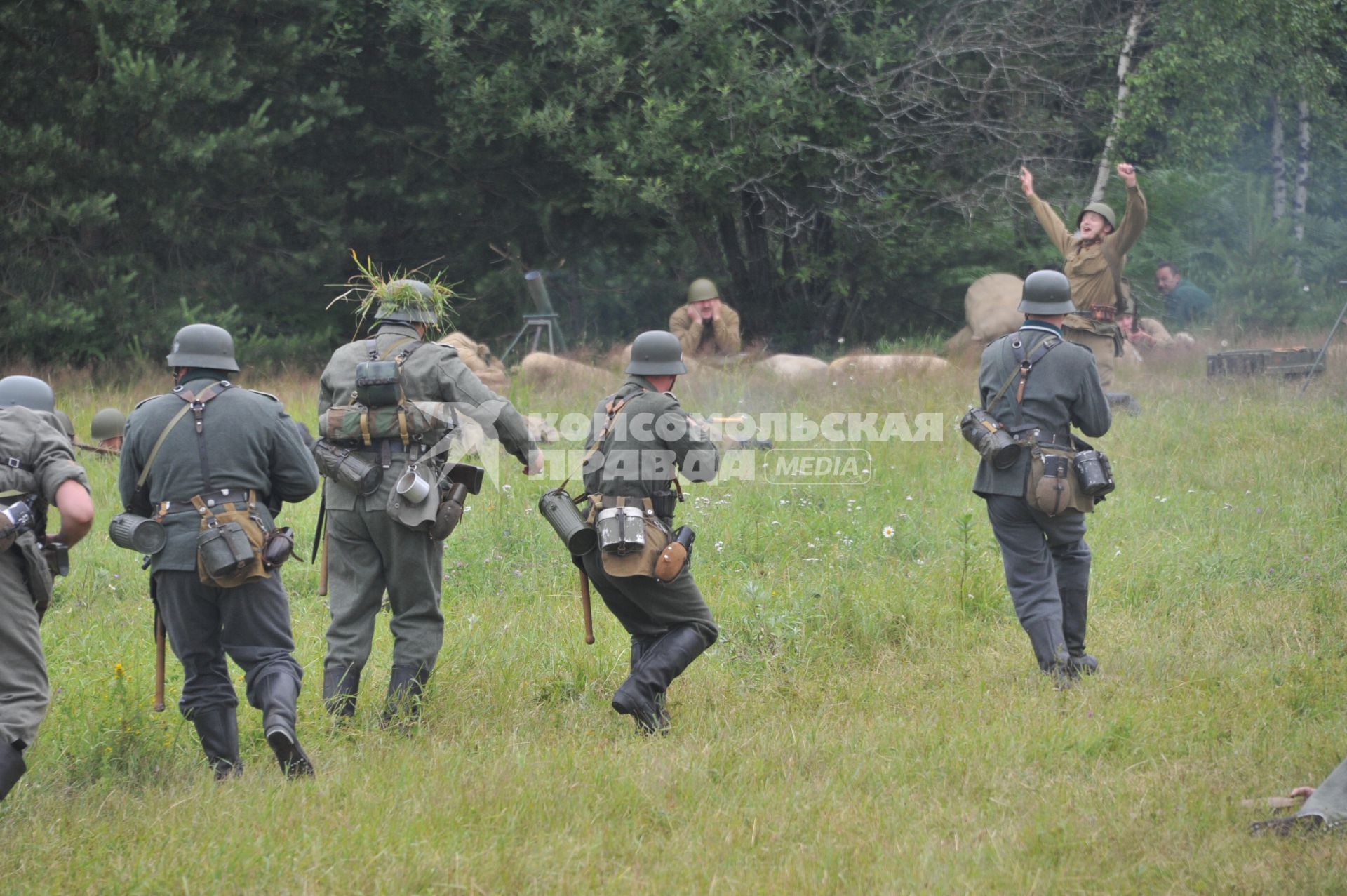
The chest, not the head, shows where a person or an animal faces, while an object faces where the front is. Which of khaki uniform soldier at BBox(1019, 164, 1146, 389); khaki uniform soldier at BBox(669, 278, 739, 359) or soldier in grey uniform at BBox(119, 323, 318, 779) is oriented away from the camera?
the soldier in grey uniform

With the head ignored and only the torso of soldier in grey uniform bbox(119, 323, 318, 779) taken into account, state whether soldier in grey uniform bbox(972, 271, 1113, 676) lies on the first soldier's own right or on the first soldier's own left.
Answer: on the first soldier's own right

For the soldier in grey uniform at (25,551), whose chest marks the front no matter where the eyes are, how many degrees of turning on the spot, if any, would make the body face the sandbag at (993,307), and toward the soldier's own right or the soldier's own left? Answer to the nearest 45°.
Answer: approximately 45° to the soldier's own right

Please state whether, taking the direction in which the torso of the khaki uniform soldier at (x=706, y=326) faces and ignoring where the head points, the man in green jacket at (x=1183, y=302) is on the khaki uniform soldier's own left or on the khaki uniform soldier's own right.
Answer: on the khaki uniform soldier's own left

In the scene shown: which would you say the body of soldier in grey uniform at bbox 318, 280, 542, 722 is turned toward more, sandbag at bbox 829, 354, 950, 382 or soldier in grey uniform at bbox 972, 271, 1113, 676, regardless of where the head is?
the sandbag

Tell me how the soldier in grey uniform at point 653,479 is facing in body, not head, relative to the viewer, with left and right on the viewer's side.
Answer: facing away from the viewer and to the right of the viewer

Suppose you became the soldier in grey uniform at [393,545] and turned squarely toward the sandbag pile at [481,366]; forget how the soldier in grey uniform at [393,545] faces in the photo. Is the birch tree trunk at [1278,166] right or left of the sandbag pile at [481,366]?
right

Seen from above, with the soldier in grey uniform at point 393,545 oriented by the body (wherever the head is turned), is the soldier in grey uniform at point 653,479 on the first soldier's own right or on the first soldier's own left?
on the first soldier's own right

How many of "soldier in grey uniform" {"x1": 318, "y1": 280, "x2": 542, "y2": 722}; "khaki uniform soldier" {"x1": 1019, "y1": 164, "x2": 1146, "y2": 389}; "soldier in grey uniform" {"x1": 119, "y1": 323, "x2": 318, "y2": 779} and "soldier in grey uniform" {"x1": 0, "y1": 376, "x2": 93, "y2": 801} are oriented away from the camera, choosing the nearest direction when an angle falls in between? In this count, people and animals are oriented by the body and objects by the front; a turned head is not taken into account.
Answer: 3

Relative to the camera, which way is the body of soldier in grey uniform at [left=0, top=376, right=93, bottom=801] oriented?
away from the camera

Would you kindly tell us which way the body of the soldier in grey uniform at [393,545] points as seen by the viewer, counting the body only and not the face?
away from the camera

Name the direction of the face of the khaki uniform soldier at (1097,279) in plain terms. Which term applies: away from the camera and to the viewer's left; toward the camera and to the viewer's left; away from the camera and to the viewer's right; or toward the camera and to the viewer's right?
toward the camera and to the viewer's left

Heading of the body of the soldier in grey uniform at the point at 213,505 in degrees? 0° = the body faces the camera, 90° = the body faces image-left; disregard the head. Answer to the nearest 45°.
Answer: approximately 180°

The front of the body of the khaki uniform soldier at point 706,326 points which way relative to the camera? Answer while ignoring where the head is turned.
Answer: toward the camera

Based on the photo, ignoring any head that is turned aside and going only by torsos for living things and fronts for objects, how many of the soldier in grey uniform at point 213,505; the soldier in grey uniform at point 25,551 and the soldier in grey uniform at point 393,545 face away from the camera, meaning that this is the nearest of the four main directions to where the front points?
3
